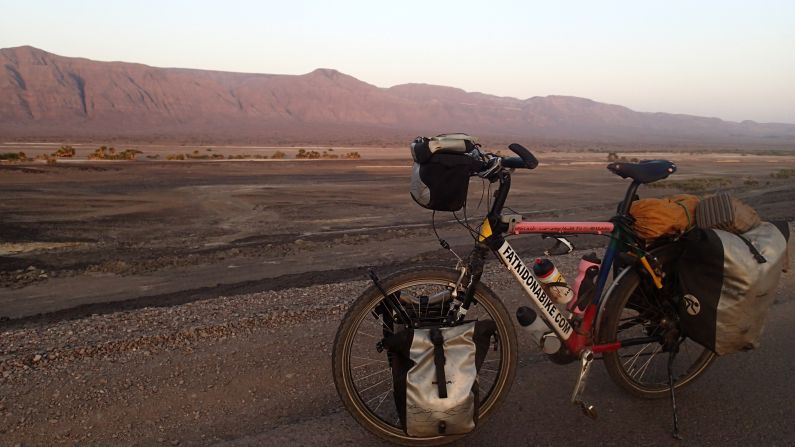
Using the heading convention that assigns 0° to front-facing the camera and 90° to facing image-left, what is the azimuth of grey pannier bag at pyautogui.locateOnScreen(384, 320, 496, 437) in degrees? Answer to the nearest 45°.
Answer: approximately 0°

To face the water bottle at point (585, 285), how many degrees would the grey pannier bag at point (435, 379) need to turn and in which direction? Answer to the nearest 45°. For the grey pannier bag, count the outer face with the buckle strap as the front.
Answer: approximately 135° to its left

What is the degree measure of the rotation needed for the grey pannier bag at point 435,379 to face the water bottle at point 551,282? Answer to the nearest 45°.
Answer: approximately 135° to its left

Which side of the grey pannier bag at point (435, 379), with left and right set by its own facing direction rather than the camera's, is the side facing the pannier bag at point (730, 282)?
left
